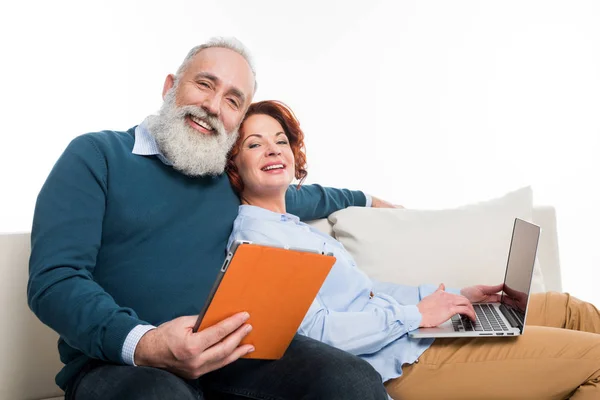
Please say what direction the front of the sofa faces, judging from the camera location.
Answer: facing the viewer
